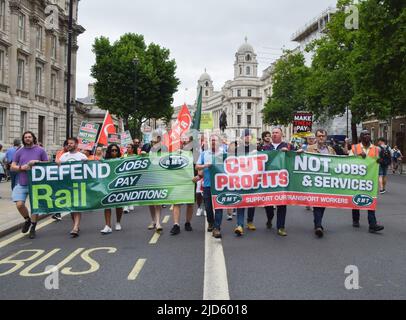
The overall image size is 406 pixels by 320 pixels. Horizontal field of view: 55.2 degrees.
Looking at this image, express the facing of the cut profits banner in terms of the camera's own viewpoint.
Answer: facing the viewer

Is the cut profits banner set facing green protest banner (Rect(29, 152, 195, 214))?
no

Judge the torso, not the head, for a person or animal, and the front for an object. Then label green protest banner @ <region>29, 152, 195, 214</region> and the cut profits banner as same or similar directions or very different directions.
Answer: same or similar directions

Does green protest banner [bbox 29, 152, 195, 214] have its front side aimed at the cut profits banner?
no

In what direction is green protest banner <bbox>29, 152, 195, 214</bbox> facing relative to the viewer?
toward the camera

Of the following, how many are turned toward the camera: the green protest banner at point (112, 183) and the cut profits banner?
2
